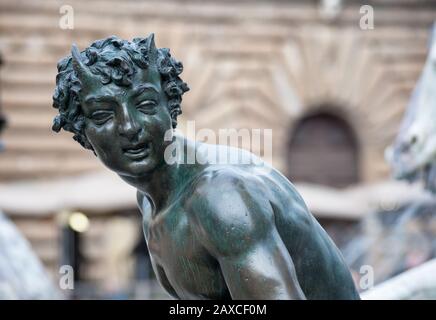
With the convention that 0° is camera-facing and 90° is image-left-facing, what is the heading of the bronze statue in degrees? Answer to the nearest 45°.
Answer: approximately 45°

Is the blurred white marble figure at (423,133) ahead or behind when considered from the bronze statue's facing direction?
behind
